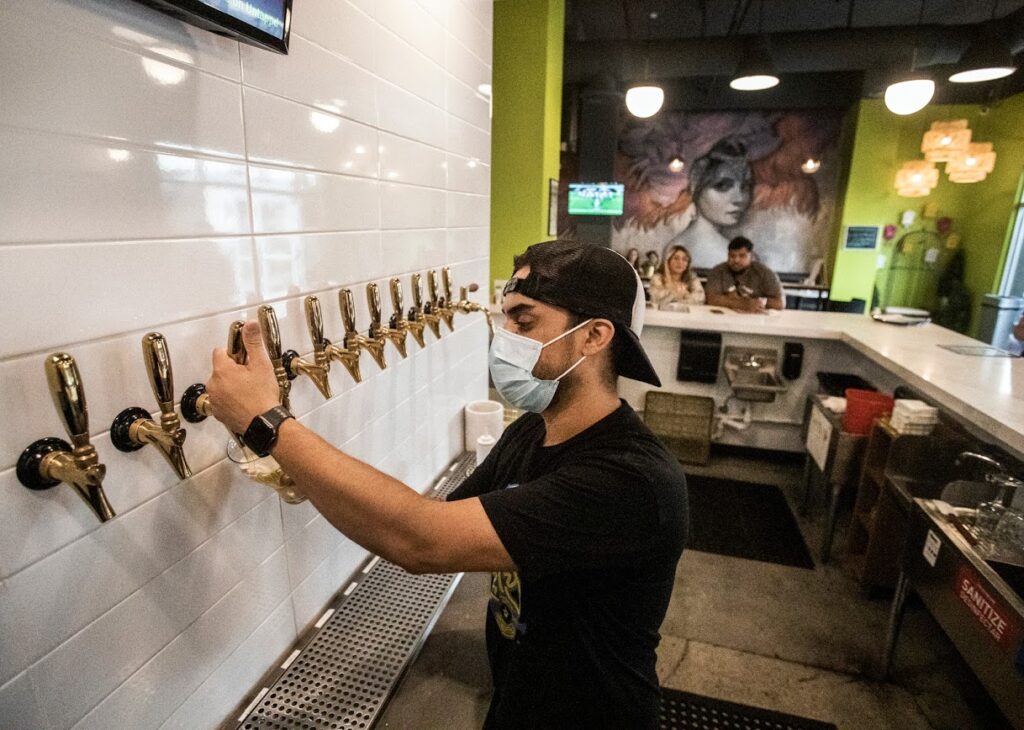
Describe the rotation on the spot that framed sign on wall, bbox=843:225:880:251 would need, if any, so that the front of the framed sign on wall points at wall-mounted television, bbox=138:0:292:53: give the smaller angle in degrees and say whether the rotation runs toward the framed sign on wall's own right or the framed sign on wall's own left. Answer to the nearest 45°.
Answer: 0° — it already faces it

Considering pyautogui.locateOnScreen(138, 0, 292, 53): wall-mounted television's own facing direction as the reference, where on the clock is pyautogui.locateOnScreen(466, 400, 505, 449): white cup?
The white cup is roughly at 9 o'clock from the wall-mounted television.

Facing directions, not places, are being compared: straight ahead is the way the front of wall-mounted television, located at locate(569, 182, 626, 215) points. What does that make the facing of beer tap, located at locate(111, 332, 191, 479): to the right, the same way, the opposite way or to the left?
to the left

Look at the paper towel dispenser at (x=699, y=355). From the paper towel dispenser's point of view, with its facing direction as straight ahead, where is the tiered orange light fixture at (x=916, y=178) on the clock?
The tiered orange light fixture is roughly at 7 o'clock from the paper towel dispenser.

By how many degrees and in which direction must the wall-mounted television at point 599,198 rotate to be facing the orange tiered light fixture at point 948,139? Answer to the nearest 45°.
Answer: approximately 90° to its left

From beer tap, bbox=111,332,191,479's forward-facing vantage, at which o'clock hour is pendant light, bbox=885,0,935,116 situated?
The pendant light is roughly at 10 o'clock from the beer tap.

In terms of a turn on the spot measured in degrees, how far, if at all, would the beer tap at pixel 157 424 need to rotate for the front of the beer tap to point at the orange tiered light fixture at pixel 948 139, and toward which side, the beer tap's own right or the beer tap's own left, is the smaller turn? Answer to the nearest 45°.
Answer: approximately 45° to the beer tap's own left

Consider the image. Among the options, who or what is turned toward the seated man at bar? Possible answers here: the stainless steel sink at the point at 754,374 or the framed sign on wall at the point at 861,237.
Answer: the framed sign on wall

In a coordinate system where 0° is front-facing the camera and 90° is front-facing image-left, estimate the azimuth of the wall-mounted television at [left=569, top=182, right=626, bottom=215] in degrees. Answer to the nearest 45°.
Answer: approximately 0°
